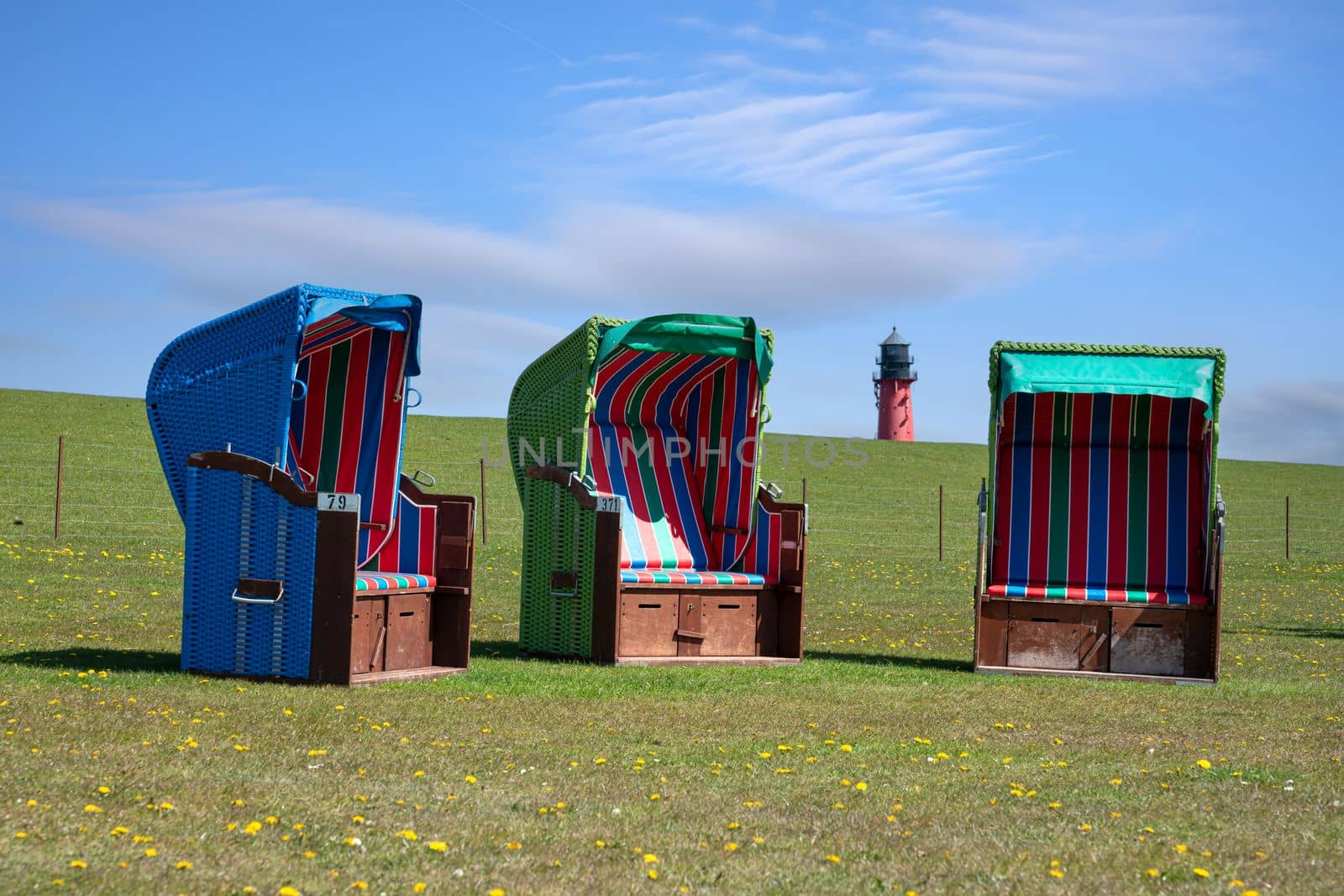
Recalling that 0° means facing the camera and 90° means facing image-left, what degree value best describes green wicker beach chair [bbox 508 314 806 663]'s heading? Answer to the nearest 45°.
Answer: approximately 315°

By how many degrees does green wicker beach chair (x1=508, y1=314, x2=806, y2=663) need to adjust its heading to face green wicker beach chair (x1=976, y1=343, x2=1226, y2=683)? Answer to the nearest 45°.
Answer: approximately 45° to its left

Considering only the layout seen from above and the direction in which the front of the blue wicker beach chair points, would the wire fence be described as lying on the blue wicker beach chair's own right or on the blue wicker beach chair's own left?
on the blue wicker beach chair's own left

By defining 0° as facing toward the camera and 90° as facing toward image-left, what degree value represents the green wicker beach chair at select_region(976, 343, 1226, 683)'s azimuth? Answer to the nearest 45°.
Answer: approximately 0°

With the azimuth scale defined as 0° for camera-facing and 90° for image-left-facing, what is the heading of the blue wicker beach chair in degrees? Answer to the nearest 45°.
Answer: approximately 315°

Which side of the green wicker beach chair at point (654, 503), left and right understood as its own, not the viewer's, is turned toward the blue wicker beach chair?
right

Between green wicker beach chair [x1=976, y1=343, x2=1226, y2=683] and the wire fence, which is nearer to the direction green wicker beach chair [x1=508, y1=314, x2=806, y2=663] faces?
the green wicker beach chair

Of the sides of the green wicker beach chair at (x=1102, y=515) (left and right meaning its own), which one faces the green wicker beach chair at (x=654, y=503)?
right
